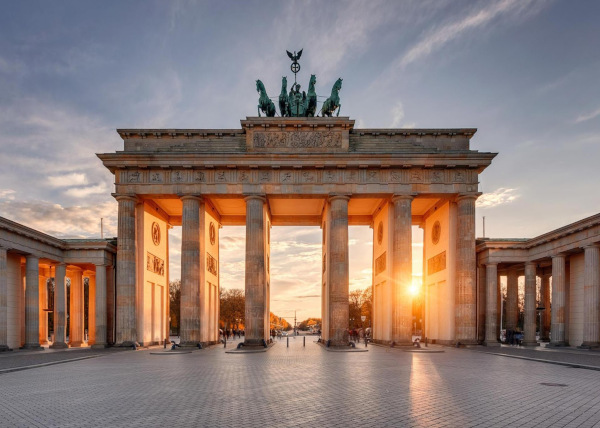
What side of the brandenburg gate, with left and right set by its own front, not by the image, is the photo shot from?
front
